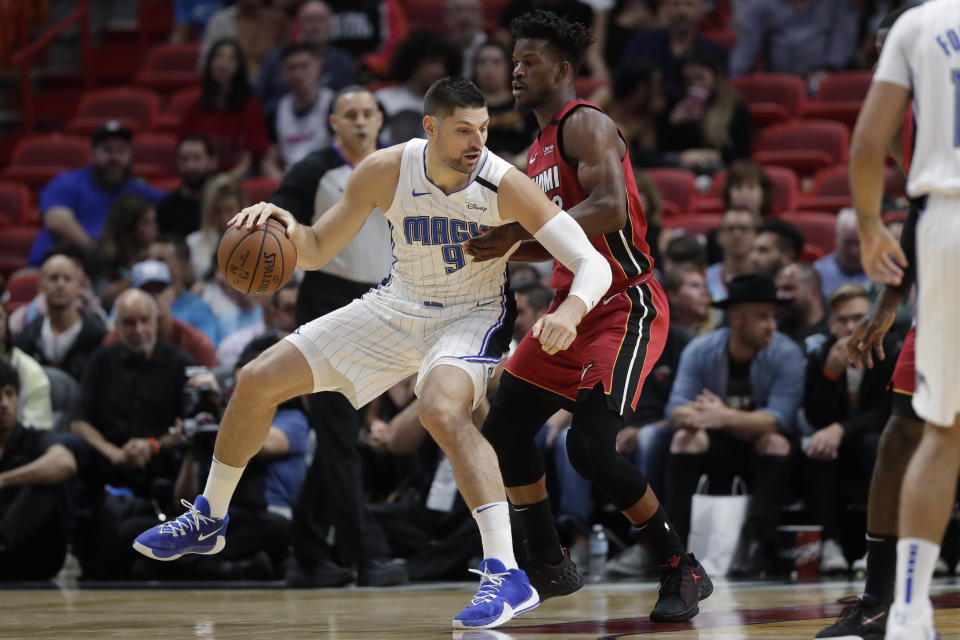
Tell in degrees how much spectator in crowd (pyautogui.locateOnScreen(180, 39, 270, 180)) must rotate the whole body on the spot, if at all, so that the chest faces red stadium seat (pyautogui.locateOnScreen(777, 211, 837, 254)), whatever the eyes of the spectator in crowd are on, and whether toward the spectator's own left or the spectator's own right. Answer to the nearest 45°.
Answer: approximately 45° to the spectator's own left

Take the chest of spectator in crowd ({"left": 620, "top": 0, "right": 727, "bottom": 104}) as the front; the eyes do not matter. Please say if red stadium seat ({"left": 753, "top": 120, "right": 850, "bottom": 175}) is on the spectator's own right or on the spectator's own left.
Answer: on the spectator's own left

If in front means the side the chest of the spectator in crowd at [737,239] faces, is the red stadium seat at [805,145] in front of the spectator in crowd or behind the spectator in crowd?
behind

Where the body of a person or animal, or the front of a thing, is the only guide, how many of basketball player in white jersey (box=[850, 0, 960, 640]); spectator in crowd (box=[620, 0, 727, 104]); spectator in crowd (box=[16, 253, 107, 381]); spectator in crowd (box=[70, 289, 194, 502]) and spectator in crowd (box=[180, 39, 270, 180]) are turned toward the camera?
4

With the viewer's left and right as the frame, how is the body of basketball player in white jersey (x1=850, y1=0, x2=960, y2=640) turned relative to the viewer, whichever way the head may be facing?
facing away from the viewer

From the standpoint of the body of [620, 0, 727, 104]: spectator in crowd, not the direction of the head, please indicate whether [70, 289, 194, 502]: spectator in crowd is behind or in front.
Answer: in front

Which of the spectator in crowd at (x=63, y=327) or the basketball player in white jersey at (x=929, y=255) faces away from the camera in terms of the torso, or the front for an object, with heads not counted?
the basketball player in white jersey

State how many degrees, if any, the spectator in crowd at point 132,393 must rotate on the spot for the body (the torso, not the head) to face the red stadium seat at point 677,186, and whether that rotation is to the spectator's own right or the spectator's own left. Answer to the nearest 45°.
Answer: approximately 90° to the spectator's own left

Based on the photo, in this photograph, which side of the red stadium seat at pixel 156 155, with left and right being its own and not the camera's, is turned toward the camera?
front

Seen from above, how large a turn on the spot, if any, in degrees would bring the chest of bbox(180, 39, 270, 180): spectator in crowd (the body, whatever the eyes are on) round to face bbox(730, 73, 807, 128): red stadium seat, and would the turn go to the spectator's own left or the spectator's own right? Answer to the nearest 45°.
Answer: approximately 90° to the spectator's own left

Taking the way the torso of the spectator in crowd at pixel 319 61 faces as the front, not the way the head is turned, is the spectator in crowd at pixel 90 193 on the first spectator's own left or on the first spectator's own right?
on the first spectator's own right

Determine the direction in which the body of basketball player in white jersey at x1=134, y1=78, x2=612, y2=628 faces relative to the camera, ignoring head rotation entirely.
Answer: toward the camera

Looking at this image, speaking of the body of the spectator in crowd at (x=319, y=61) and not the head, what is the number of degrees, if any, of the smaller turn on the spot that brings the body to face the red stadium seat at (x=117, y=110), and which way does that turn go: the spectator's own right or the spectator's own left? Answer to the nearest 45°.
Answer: approximately 135° to the spectator's own right
